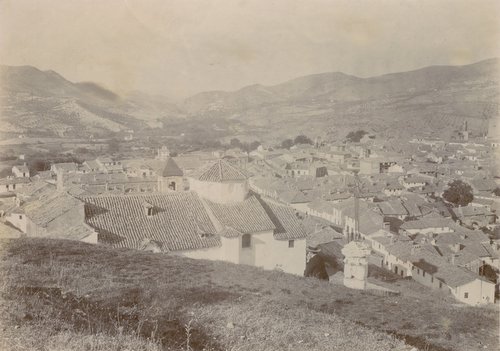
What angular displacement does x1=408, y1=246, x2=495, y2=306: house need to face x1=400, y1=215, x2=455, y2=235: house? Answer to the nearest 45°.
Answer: approximately 135° to its right

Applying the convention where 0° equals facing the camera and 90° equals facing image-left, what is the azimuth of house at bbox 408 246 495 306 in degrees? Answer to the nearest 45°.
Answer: approximately 45°

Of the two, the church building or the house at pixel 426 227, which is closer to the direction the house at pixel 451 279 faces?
the church building
